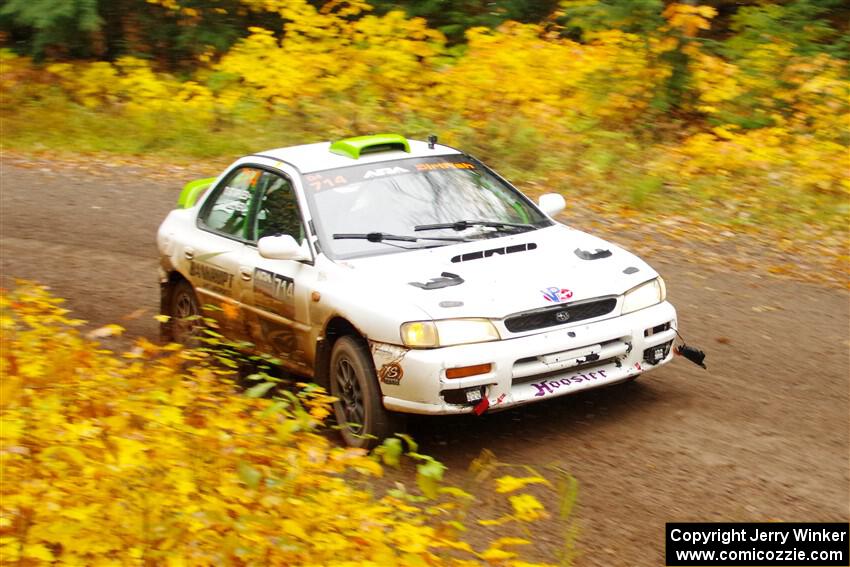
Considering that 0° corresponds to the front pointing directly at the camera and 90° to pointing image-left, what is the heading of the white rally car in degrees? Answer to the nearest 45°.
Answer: approximately 315°

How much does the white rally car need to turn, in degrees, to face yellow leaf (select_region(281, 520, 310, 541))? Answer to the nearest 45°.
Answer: approximately 45° to its right

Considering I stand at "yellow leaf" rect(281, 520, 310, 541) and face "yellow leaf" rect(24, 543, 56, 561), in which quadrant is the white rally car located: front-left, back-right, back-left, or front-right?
back-right

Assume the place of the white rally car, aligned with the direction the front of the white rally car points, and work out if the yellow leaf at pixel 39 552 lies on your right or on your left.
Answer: on your right
